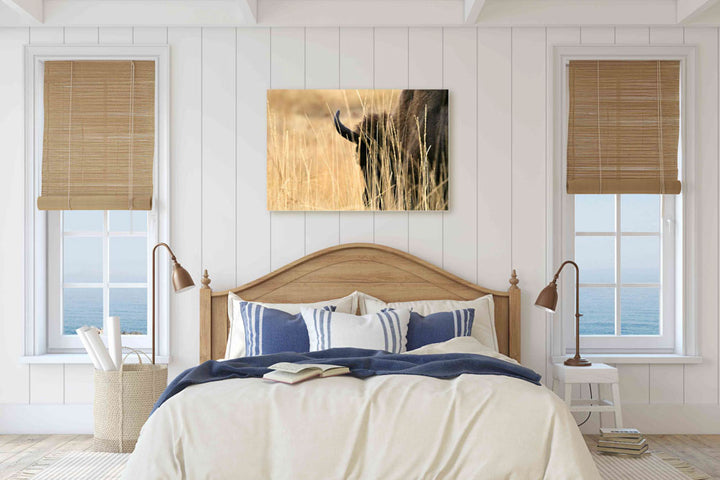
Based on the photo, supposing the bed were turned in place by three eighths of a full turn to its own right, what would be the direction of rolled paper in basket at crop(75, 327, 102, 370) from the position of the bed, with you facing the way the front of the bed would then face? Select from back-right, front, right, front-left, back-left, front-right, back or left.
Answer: front

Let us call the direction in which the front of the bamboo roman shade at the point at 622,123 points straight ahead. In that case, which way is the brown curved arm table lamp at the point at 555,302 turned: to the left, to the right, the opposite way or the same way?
to the right

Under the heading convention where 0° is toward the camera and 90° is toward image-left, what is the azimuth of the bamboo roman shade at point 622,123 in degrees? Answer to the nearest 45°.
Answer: approximately 0°

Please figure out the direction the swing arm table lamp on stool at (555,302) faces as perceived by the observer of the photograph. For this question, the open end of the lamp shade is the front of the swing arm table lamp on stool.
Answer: facing to the left of the viewer

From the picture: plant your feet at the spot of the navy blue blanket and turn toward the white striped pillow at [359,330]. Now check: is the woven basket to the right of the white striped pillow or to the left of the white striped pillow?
left
